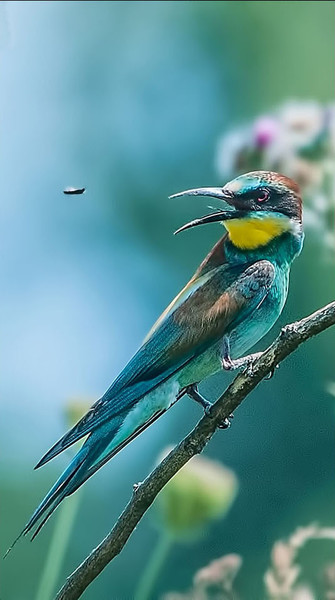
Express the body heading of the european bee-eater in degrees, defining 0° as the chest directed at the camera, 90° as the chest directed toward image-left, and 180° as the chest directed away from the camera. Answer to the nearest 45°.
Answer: approximately 270°
